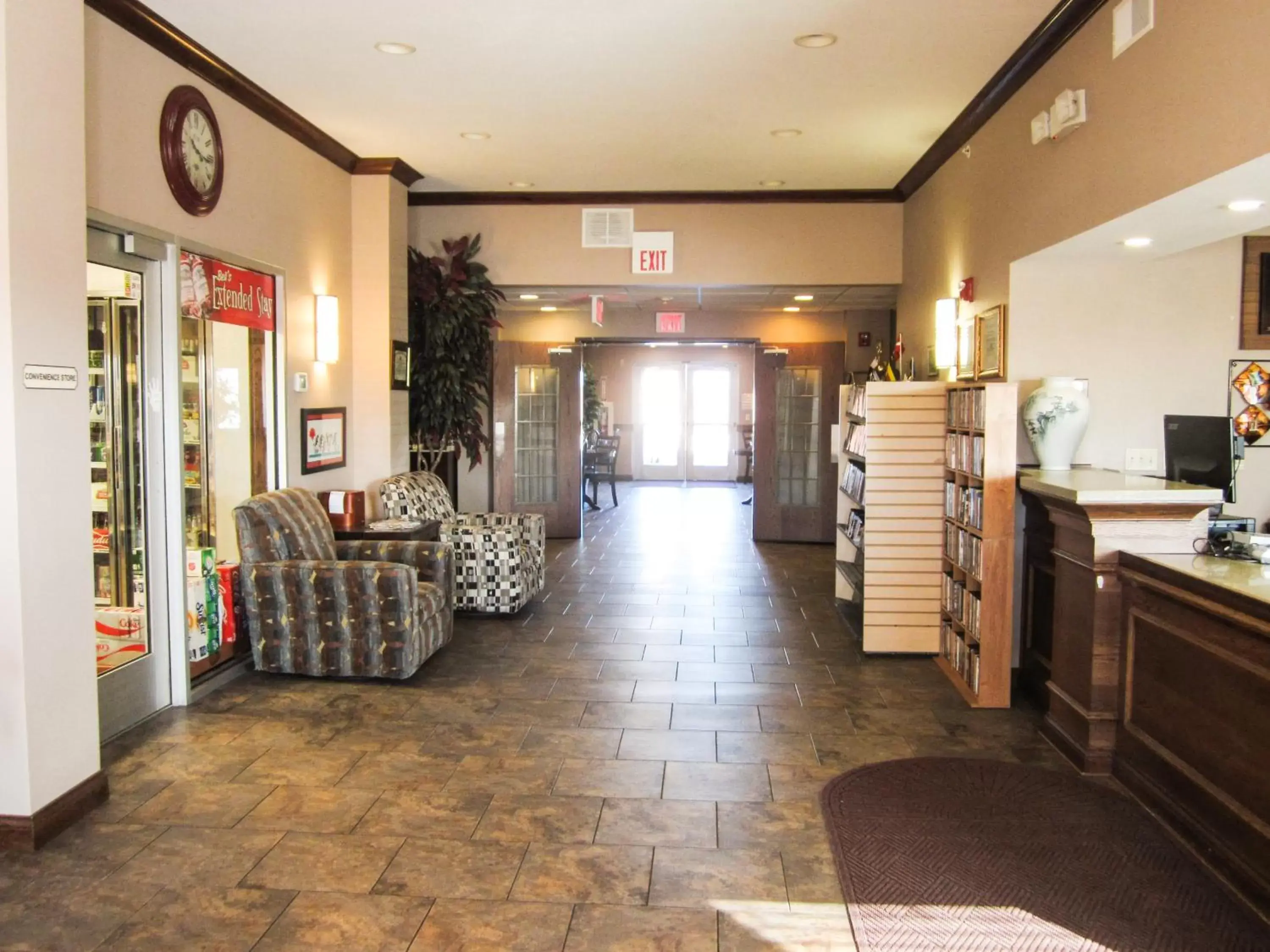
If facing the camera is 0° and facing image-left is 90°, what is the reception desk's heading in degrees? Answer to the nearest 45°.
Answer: approximately 45°

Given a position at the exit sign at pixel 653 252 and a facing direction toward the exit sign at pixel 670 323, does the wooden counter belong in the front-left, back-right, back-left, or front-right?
back-right

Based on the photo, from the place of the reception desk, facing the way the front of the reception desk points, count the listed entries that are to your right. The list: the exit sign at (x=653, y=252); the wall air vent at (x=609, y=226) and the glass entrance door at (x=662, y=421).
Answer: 3

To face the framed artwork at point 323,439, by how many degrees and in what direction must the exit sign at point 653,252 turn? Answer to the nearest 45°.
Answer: approximately 45° to its right

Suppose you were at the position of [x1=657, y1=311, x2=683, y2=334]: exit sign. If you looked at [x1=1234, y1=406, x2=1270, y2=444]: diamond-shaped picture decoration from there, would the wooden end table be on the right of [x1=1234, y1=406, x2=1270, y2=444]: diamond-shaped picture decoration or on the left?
right

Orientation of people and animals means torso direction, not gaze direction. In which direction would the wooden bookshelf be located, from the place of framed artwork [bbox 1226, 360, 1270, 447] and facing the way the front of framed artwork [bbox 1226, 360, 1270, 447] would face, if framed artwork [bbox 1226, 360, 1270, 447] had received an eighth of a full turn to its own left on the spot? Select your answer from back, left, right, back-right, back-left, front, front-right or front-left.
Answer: right
